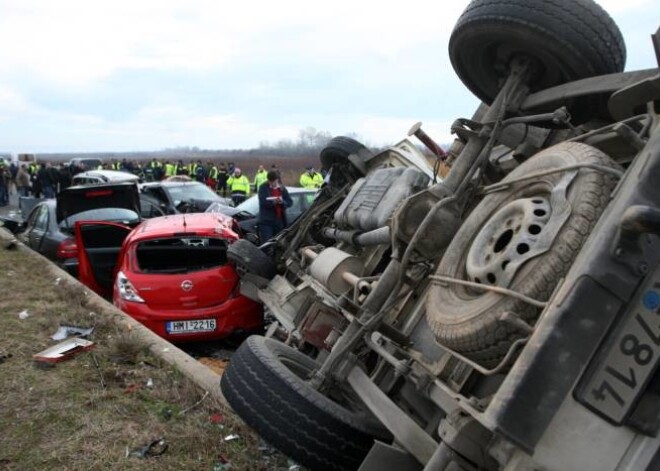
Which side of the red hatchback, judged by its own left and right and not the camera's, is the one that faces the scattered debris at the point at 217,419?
back

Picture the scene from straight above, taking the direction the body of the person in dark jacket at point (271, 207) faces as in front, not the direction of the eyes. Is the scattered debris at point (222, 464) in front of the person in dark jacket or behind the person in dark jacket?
in front

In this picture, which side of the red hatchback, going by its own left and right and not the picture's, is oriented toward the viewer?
back

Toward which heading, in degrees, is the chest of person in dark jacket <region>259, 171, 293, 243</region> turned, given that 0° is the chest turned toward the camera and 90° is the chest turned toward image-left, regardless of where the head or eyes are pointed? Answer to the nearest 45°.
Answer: approximately 0°

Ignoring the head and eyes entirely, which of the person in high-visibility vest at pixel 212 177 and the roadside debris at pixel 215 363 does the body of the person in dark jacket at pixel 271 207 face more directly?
the roadside debris

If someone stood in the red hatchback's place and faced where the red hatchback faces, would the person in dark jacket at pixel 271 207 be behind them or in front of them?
in front

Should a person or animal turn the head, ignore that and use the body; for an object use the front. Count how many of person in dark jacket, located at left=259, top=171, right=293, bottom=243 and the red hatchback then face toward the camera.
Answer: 1

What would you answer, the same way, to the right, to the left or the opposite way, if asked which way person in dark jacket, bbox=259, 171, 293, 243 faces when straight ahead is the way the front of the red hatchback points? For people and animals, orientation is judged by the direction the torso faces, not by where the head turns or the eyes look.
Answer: the opposite way

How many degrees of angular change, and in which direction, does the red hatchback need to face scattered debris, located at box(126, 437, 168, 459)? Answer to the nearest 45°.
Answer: approximately 180°

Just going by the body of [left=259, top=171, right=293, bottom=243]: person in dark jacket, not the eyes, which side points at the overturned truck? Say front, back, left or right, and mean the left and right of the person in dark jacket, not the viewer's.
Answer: front
